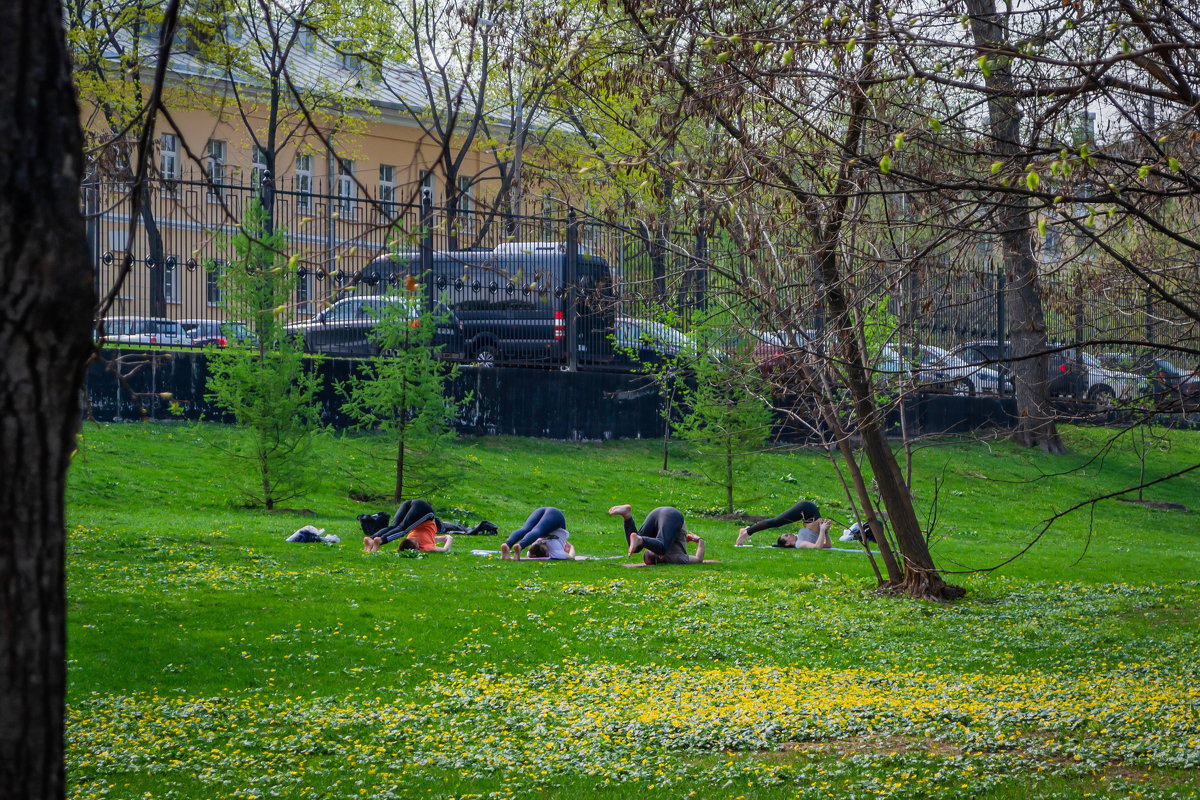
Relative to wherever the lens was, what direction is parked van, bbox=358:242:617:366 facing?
facing away from the viewer and to the left of the viewer

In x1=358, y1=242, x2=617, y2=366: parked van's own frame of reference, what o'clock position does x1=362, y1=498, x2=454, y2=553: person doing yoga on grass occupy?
The person doing yoga on grass is roughly at 8 o'clock from the parked van.

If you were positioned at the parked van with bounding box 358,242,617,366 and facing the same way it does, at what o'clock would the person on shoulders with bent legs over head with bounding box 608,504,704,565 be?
The person on shoulders with bent legs over head is roughly at 7 o'clock from the parked van.

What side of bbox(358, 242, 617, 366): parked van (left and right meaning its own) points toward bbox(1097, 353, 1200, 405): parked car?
back

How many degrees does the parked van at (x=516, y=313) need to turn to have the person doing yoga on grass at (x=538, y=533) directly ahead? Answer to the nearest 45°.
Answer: approximately 135° to its left

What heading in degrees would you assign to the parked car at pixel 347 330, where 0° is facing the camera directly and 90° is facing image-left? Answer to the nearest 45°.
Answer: approximately 90°
